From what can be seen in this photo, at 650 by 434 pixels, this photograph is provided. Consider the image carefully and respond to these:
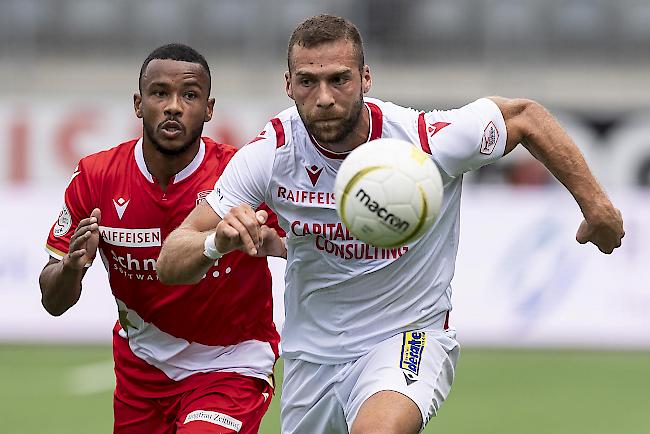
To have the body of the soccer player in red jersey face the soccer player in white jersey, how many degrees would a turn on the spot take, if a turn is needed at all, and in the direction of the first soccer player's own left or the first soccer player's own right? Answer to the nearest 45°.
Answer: approximately 45° to the first soccer player's own left

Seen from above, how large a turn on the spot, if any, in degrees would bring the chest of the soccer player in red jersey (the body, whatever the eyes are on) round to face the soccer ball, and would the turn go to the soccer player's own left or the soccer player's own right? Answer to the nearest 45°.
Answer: approximately 45° to the soccer player's own left

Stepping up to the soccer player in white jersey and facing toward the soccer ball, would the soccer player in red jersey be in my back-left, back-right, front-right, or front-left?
back-right

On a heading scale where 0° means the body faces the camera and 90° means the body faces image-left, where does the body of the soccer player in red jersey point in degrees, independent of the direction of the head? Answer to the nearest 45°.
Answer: approximately 0°
